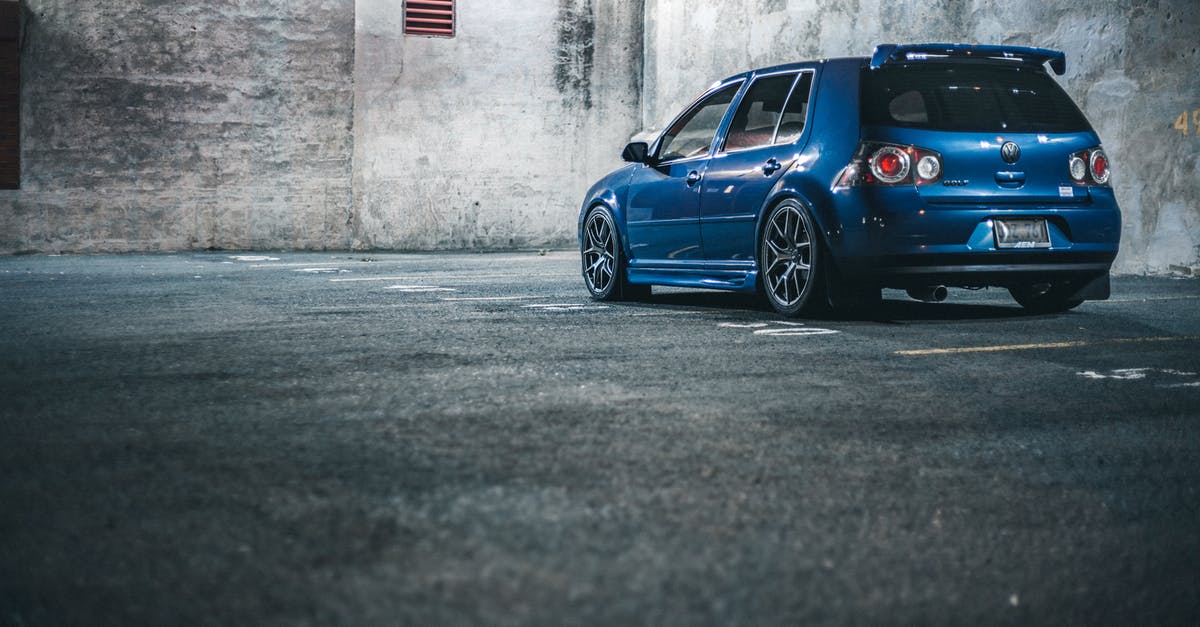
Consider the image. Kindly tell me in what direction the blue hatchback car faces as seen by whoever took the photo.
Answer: facing away from the viewer and to the left of the viewer
